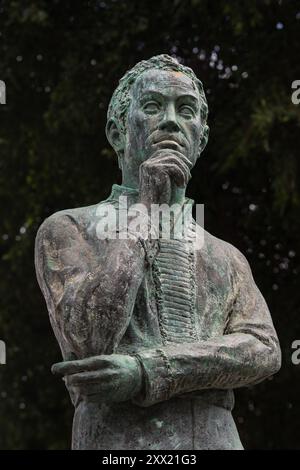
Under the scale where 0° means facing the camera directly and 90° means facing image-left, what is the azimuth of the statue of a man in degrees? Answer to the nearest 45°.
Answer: approximately 315°
